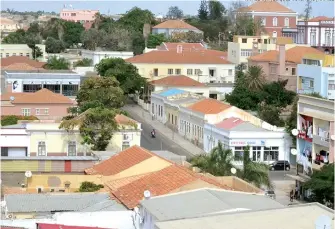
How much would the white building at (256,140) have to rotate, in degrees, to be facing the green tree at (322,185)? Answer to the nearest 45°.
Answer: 0° — it already faces it

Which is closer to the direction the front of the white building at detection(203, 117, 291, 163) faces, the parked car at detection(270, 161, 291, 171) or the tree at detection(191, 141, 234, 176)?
the tree

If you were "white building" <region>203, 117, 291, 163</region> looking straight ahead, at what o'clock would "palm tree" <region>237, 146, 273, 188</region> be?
The palm tree is roughly at 12 o'clock from the white building.

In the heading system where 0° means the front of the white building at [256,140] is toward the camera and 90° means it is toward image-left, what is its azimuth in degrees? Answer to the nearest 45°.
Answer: approximately 0°

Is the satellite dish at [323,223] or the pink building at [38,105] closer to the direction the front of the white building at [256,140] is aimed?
the satellite dish
